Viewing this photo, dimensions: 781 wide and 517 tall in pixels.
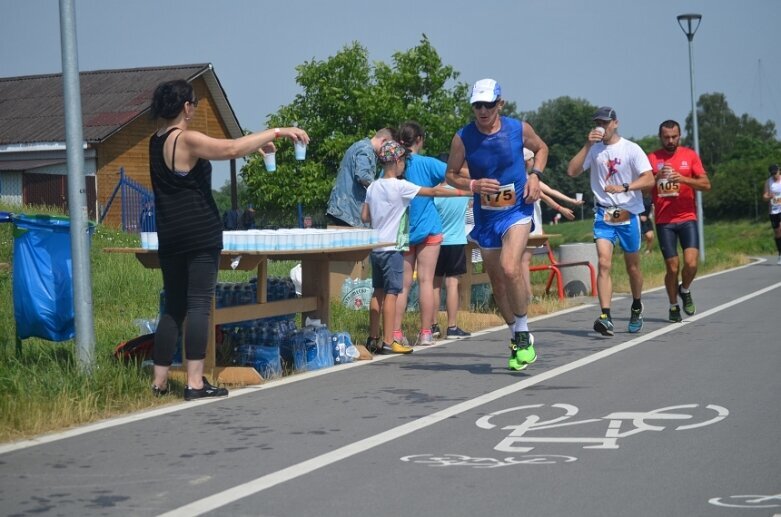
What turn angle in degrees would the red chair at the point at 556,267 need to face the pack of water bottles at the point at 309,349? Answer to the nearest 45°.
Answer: approximately 90° to its right

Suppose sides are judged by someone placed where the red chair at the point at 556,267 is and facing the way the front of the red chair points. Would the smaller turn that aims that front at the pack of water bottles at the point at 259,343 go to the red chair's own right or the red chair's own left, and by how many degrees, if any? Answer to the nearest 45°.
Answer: approximately 90° to the red chair's own right

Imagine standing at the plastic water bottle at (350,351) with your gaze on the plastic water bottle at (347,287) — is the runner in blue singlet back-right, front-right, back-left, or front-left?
back-right

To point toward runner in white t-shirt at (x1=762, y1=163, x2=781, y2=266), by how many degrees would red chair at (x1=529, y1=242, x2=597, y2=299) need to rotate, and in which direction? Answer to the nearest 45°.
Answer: approximately 45° to its left

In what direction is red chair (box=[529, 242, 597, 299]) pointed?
to the viewer's right

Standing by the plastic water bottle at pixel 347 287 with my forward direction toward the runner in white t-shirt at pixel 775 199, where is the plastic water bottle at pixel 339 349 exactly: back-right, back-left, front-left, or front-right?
back-right
